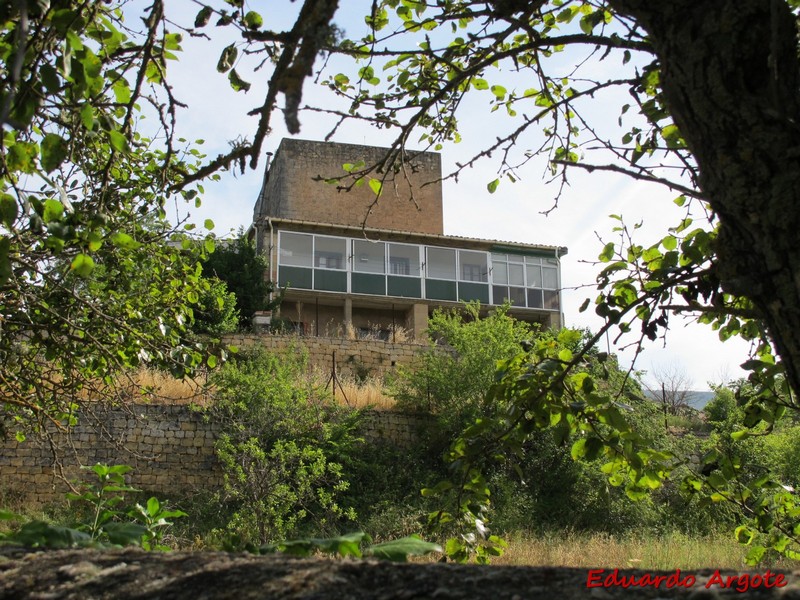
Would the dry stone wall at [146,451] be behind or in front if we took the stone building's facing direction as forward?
in front

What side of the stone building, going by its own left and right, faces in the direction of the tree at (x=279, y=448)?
front

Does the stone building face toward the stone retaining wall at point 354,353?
yes

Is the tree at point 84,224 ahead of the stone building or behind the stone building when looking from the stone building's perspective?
ahead

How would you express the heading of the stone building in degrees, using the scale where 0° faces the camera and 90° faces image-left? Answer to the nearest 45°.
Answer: approximately 0°

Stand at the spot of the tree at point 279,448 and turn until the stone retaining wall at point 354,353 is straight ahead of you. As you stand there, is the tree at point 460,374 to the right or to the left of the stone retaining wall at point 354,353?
right

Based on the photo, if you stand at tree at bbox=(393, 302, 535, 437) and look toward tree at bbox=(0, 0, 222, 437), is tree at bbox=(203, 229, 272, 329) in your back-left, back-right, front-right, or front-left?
back-right

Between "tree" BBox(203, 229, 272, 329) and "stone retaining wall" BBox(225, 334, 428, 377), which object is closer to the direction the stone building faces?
the stone retaining wall

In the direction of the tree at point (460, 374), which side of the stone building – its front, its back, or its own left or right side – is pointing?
front
